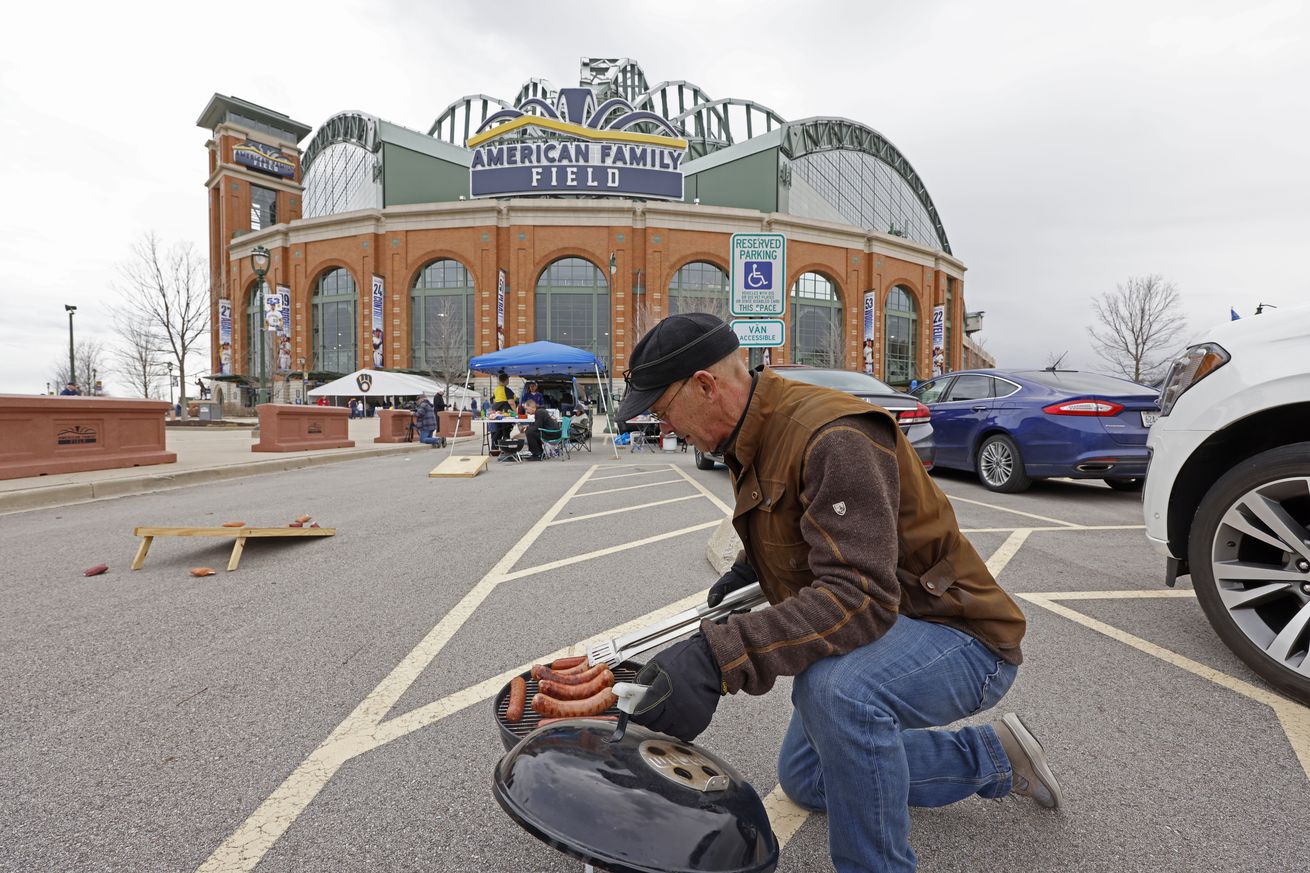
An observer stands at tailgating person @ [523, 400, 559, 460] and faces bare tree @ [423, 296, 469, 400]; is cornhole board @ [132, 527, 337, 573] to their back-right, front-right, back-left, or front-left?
back-left

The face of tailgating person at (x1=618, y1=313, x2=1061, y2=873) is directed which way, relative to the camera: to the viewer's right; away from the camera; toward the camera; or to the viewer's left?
to the viewer's left

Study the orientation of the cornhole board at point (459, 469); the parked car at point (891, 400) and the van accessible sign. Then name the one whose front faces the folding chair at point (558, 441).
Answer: the parked car

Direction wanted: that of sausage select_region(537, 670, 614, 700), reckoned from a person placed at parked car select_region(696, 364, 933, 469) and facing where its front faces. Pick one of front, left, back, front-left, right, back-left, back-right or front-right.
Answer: back-left

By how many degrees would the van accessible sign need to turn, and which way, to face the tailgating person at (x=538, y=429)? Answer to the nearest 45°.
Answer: approximately 135° to its right

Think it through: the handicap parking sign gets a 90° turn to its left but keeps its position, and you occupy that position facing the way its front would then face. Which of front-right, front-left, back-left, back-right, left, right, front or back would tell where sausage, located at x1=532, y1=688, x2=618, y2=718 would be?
right

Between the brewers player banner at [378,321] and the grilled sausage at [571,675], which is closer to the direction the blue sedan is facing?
the brewers player banner

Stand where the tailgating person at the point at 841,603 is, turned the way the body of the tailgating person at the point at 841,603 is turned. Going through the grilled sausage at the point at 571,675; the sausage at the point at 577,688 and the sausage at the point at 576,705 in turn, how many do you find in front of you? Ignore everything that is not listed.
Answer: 3

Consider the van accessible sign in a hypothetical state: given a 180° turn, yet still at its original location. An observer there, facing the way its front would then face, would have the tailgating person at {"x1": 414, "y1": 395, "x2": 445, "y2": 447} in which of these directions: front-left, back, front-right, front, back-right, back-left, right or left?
front-left

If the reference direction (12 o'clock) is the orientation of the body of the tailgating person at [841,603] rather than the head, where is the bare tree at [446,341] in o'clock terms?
The bare tree is roughly at 2 o'clock from the tailgating person.

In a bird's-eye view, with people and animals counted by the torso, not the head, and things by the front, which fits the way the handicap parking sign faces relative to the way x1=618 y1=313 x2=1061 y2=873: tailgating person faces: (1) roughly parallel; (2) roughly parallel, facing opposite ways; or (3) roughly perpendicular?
roughly perpendicular

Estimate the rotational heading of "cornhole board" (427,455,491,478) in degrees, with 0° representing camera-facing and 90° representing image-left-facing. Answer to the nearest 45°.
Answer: approximately 0°

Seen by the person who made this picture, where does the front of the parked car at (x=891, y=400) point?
facing away from the viewer and to the left of the viewer
